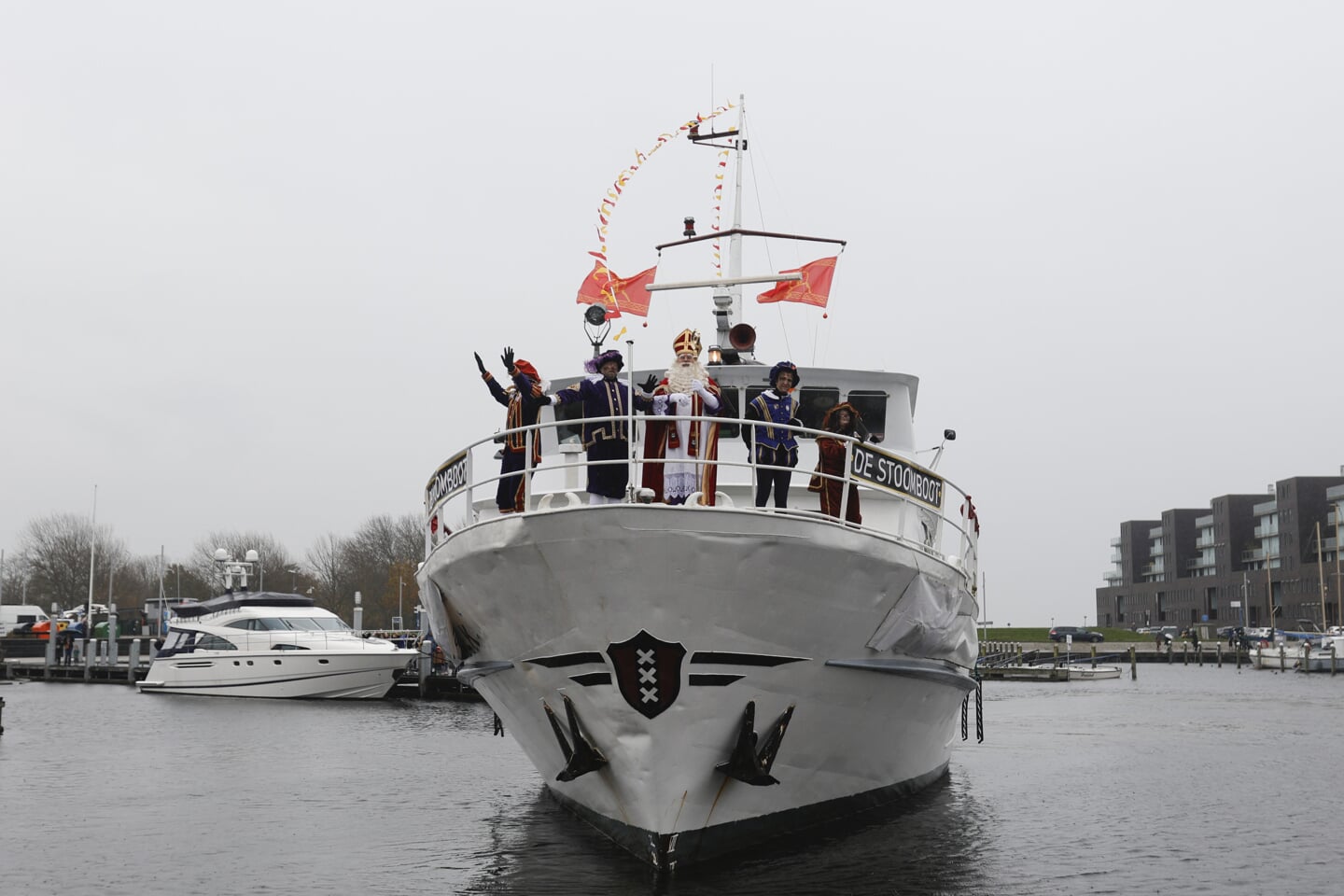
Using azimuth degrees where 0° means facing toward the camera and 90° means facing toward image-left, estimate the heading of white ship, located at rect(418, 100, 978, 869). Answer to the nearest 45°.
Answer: approximately 0°

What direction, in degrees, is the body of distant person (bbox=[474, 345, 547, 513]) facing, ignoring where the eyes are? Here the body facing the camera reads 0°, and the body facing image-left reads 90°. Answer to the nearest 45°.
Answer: approximately 45°

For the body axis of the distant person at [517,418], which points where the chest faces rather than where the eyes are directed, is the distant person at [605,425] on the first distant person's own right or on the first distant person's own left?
on the first distant person's own left

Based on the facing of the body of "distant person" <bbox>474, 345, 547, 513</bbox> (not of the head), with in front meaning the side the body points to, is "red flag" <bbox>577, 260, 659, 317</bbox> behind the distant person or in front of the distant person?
behind

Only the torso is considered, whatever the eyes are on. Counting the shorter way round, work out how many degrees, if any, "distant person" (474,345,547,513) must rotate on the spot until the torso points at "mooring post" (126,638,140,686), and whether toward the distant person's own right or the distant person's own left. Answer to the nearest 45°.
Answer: approximately 135° to the distant person's own right

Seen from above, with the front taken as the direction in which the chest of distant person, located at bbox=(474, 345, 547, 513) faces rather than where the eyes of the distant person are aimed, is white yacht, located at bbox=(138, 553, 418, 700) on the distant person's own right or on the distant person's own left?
on the distant person's own right

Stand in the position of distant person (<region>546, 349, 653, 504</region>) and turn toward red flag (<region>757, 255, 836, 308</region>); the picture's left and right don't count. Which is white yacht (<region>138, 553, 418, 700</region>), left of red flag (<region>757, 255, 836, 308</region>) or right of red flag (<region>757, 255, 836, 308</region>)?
left

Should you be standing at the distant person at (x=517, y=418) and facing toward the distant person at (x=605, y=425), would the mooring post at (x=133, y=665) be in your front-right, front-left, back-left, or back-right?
back-left
